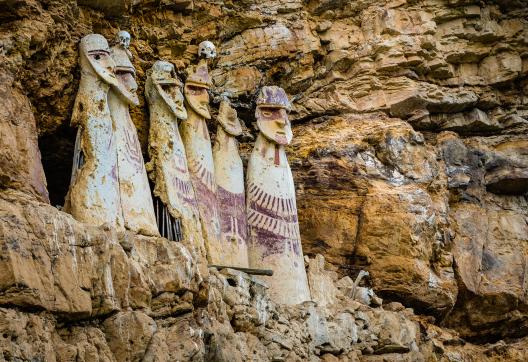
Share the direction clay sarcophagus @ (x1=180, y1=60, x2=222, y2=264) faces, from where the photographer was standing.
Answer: facing the viewer and to the right of the viewer

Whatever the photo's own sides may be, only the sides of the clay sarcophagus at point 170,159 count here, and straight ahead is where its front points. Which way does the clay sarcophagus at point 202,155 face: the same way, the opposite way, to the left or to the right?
the same way

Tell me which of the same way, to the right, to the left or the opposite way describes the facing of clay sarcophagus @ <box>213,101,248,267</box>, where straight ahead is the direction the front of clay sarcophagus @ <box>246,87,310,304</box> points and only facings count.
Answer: the same way

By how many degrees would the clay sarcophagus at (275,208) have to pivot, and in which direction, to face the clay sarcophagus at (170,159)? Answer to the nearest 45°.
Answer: approximately 90° to its right

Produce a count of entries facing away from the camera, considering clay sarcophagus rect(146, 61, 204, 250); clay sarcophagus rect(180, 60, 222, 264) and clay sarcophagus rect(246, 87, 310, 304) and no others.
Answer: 0

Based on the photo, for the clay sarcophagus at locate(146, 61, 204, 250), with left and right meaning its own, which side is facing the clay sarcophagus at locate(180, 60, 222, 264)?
left

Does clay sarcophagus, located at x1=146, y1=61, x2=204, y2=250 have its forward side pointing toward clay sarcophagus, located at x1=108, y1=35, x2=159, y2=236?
no

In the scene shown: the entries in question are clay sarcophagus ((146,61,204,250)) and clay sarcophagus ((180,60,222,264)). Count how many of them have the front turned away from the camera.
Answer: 0

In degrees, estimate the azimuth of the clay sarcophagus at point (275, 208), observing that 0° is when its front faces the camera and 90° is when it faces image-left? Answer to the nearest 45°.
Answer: approximately 315°

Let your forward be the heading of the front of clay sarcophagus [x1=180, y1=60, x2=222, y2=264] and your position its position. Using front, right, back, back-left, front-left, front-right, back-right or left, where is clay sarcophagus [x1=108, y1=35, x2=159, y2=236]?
right

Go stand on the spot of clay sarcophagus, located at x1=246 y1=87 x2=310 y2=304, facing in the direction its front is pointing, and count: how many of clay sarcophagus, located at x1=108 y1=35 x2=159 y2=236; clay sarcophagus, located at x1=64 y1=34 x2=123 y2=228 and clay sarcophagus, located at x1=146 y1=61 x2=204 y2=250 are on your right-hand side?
3

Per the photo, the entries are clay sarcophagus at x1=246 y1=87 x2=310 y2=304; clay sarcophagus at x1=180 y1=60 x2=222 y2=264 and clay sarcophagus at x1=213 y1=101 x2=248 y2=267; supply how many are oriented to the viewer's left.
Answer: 0

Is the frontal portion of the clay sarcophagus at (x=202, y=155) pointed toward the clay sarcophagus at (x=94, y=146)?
no

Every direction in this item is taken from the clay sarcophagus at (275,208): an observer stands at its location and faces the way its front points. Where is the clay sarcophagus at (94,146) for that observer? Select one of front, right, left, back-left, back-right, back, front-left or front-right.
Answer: right

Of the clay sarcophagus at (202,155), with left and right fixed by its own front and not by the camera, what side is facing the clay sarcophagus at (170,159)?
right
